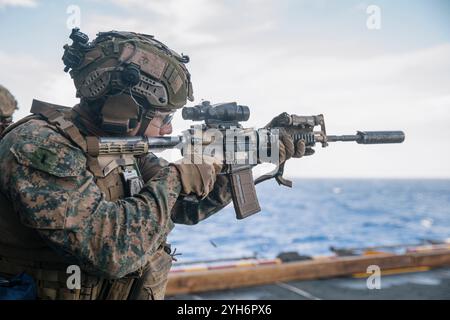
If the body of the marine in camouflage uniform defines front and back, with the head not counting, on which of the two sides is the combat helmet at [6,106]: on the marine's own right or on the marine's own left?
on the marine's own left

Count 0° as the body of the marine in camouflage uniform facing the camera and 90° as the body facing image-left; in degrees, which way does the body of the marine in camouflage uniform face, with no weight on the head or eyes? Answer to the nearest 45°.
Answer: approximately 270°
